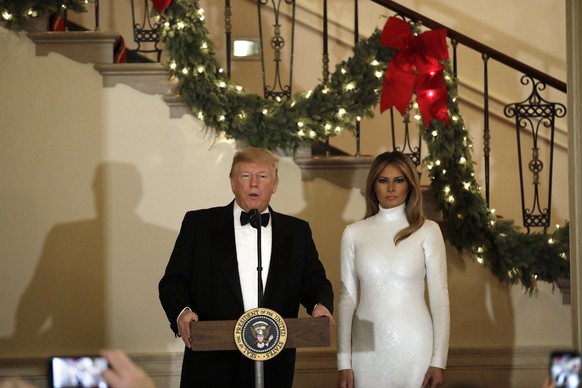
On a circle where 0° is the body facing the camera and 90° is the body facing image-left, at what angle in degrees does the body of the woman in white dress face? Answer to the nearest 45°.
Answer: approximately 0°

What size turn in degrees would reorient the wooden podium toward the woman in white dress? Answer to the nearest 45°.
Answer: approximately 135° to its left

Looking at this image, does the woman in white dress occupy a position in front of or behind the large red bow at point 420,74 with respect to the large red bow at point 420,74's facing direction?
in front

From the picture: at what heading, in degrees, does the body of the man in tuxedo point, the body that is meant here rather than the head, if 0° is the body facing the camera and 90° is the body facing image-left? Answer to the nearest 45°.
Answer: approximately 0°

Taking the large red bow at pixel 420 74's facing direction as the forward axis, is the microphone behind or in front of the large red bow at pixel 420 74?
in front

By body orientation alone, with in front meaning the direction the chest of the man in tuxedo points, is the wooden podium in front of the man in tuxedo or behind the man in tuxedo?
in front

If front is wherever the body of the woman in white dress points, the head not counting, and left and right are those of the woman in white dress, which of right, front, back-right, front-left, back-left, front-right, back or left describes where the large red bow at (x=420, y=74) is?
back
